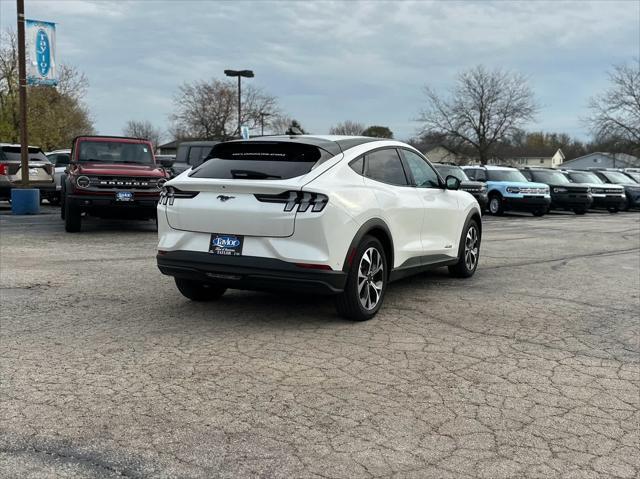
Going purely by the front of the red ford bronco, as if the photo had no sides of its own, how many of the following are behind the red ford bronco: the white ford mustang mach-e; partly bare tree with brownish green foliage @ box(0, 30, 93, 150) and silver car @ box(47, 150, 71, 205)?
2

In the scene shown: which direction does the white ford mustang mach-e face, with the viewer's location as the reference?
facing away from the viewer and to the right of the viewer

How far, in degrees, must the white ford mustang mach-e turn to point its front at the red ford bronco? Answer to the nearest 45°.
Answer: approximately 90° to its left

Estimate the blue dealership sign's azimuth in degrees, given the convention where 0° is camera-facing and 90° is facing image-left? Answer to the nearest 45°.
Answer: approximately 0°

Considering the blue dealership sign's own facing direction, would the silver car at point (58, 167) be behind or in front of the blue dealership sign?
behind

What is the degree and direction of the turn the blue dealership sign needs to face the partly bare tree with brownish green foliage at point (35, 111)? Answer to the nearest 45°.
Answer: approximately 180°

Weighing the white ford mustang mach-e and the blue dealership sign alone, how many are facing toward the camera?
1

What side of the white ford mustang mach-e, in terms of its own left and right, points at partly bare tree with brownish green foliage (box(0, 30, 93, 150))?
left

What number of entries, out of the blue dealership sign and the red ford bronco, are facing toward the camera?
2

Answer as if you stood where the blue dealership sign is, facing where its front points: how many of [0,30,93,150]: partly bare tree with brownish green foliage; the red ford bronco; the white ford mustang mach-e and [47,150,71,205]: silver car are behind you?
2
